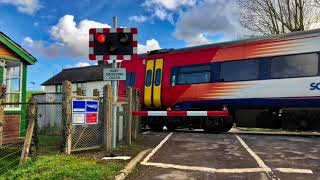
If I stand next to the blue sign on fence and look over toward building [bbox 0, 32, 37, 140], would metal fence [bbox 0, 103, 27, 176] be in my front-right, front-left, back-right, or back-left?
front-left

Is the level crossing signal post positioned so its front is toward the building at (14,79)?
no

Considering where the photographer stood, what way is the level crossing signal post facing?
facing the viewer

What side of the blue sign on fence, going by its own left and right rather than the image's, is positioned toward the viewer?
front

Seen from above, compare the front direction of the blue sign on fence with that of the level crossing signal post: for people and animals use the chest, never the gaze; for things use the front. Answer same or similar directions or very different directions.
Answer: same or similar directions

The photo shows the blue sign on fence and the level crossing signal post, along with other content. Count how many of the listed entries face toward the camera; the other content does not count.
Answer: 2

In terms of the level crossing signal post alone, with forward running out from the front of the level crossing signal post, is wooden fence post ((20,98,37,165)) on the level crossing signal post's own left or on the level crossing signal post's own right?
on the level crossing signal post's own right

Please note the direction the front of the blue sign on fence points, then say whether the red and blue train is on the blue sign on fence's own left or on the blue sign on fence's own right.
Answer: on the blue sign on fence's own left

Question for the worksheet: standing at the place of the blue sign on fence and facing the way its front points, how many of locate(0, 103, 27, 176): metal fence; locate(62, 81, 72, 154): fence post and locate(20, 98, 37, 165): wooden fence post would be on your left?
0

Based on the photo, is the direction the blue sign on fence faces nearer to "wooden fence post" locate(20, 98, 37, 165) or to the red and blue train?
the wooden fence post

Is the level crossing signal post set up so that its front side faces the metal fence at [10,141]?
no

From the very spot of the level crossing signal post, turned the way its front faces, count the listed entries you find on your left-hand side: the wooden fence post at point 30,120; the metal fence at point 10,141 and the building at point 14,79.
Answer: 0

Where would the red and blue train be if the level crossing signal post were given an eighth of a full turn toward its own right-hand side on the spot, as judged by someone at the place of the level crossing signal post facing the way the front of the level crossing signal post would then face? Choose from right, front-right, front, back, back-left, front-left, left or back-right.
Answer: back
